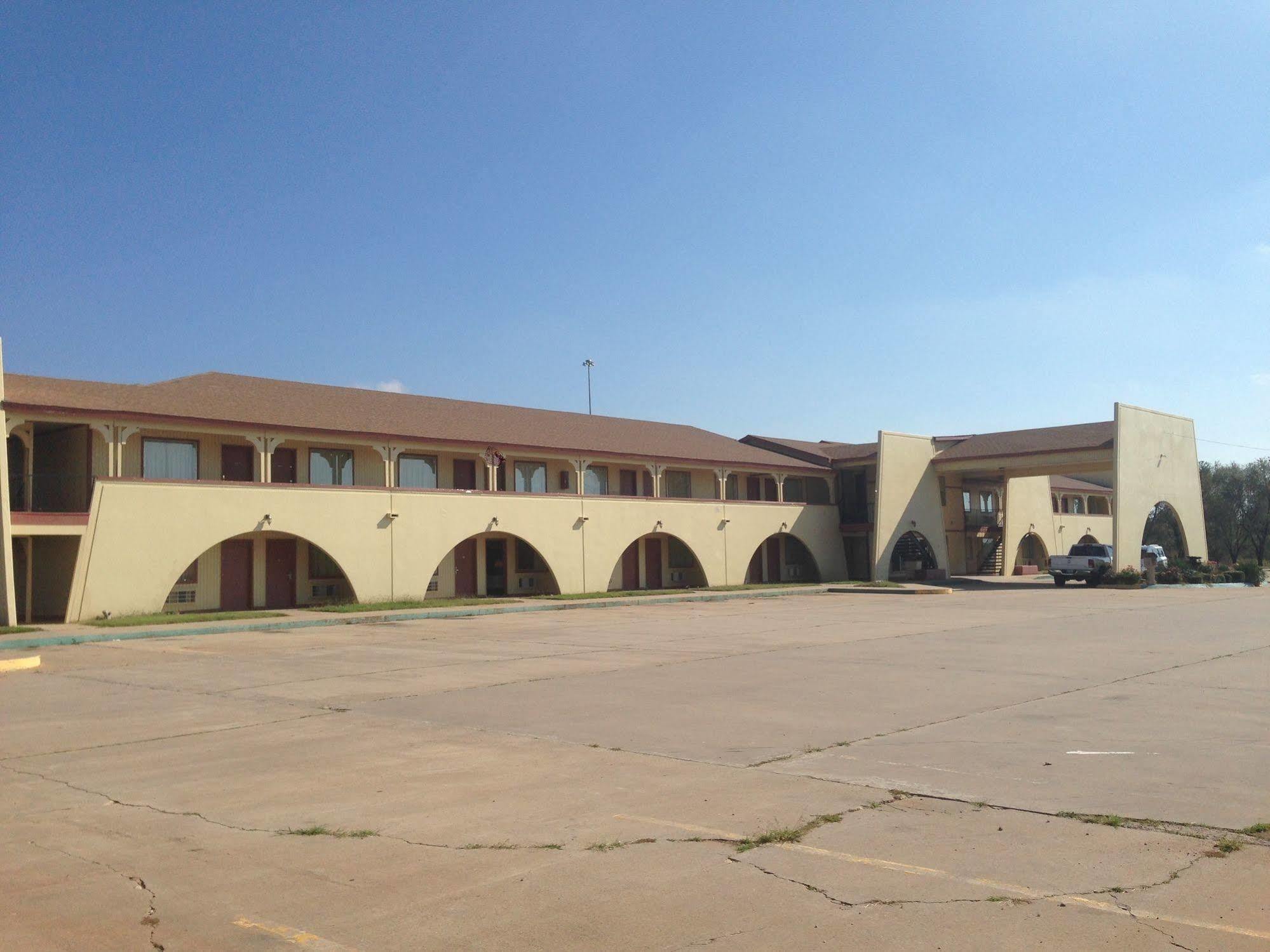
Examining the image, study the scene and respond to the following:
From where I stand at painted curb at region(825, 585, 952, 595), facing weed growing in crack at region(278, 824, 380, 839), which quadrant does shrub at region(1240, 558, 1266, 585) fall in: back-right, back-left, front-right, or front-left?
back-left

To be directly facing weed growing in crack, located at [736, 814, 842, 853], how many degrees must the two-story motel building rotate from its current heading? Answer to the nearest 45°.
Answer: approximately 45° to its right

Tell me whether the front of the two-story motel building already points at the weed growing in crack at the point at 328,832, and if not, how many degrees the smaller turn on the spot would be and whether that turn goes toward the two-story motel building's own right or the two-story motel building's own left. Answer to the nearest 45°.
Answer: approximately 45° to the two-story motel building's own right

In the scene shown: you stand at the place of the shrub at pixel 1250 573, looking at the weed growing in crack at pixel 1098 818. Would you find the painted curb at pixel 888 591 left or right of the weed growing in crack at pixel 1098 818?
right

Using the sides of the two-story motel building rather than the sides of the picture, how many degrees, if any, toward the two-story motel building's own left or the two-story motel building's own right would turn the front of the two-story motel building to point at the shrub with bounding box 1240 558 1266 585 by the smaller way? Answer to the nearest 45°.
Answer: approximately 45° to the two-story motel building's own left

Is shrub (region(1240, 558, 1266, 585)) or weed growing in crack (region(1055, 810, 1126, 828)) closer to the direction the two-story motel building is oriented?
the weed growing in crack

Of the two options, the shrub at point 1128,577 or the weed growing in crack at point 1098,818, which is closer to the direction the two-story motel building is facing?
the weed growing in crack
